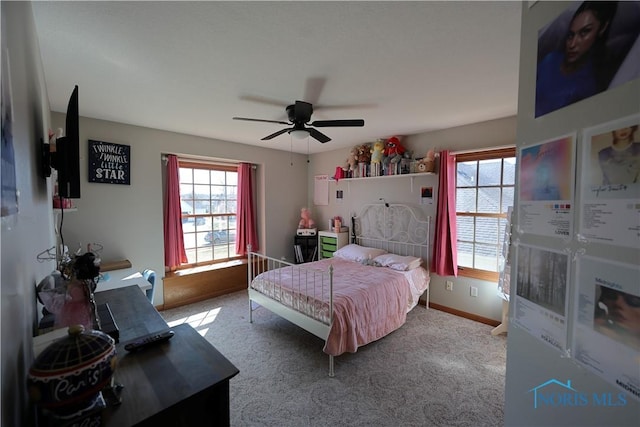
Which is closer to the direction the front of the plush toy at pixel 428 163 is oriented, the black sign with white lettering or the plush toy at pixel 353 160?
the black sign with white lettering

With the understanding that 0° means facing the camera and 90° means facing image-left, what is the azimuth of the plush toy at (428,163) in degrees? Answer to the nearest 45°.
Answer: approximately 45°

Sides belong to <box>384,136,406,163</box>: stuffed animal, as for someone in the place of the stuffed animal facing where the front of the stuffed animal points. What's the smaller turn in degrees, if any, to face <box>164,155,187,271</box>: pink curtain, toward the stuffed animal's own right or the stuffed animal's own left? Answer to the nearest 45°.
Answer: approximately 45° to the stuffed animal's own right

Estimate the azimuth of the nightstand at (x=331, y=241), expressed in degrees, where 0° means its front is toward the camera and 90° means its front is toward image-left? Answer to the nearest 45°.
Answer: approximately 45°

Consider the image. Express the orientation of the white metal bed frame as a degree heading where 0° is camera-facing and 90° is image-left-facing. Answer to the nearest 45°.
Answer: approximately 45°

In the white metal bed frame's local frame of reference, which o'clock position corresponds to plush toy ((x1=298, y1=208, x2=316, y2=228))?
The plush toy is roughly at 3 o'clock from the white metal bed frame.

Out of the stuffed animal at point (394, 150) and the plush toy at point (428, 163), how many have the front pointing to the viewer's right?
0

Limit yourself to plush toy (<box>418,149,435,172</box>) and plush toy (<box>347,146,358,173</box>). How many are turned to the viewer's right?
0

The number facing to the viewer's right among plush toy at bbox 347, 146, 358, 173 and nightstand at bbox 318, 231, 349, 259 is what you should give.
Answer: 0
